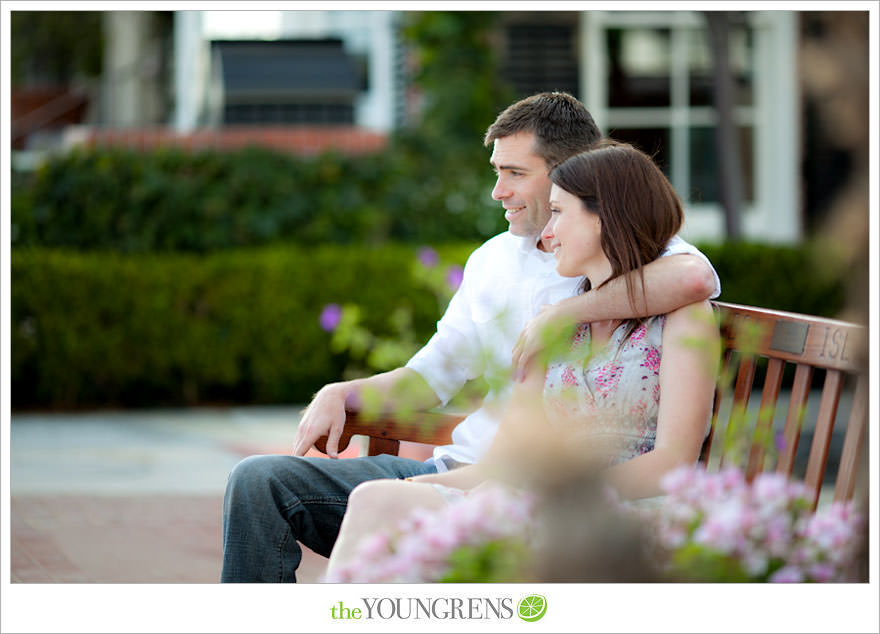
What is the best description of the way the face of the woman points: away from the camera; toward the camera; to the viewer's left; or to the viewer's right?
to the viewer's left

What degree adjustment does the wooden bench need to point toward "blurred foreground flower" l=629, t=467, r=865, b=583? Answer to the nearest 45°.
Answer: approximately 45° to its left

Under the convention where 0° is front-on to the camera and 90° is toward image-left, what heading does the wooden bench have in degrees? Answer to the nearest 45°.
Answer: approximately 45°

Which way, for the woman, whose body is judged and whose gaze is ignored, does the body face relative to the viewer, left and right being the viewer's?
facing the viewer and to the left of the viewer

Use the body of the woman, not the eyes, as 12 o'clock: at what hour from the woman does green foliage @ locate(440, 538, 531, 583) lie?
The green foliage is roughly at 11 o'clock from the woman.

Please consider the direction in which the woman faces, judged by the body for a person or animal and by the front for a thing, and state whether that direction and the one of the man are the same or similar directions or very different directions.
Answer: same or similar directions

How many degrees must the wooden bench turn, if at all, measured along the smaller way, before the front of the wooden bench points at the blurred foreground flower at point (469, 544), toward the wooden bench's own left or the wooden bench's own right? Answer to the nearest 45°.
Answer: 0° — it already faces it

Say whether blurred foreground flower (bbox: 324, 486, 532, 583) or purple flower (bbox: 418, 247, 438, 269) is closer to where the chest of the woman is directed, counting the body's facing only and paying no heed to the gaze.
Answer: the blurred foreground flower

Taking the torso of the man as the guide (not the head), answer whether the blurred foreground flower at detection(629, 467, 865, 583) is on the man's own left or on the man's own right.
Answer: on the man's own left

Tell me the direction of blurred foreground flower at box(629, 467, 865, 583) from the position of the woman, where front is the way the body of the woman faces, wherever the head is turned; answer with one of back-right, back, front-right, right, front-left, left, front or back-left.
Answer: front-left
